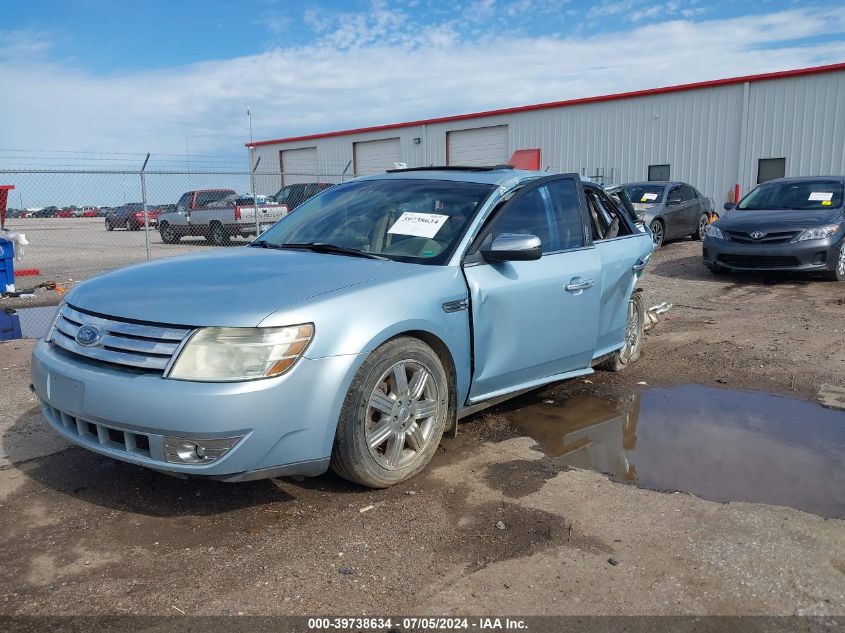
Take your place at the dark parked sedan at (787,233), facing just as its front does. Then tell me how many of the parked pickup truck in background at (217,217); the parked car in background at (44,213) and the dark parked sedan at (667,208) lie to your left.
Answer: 0

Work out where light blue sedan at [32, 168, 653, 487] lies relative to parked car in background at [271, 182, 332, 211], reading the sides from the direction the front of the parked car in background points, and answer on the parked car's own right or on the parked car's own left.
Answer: on the parked car's own left

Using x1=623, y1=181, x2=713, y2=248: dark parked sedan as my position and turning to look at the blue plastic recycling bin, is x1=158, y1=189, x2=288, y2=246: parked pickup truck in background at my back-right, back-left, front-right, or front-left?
front-right

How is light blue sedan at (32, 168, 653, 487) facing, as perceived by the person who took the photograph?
facing the viewer and to the left of the viewer

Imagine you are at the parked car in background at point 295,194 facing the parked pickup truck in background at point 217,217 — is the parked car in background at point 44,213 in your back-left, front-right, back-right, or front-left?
front-right

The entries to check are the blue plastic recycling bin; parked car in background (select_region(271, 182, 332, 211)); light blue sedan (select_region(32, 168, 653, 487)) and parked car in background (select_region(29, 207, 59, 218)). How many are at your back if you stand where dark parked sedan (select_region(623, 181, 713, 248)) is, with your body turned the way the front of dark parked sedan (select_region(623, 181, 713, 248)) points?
0

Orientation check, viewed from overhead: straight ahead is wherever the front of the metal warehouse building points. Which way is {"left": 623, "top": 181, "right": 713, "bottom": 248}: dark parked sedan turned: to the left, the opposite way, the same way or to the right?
the same way

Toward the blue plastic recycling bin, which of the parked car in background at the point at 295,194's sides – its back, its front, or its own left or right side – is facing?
front

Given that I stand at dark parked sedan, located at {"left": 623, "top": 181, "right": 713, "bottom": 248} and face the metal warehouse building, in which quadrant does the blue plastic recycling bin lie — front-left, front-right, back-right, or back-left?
back-left

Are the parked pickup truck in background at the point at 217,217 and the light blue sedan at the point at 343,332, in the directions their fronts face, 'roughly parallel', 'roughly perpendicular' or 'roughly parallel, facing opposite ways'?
roughly perpendicular

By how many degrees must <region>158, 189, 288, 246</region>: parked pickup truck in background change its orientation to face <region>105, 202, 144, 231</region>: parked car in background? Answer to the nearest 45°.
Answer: approximately 45° to its right

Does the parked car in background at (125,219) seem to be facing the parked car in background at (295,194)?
no

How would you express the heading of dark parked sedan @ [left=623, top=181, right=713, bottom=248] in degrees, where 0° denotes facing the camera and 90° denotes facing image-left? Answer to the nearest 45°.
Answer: approximately 45°

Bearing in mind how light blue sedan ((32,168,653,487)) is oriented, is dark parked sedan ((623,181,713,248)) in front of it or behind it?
behind

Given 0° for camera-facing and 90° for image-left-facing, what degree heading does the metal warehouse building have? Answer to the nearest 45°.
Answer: approximately 45°

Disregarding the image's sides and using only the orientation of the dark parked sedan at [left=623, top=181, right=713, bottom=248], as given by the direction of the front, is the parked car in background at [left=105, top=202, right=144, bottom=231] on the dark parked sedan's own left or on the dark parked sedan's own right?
on the dark parked sedan's own right

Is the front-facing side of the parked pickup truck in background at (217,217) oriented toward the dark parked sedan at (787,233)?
no

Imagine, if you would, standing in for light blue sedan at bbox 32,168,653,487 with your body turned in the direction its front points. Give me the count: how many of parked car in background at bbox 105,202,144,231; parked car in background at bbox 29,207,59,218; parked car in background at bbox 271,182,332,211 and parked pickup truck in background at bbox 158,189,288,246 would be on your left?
0

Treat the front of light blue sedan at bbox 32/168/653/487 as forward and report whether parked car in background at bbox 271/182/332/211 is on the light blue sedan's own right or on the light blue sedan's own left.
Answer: on the light blue sedan's own right
